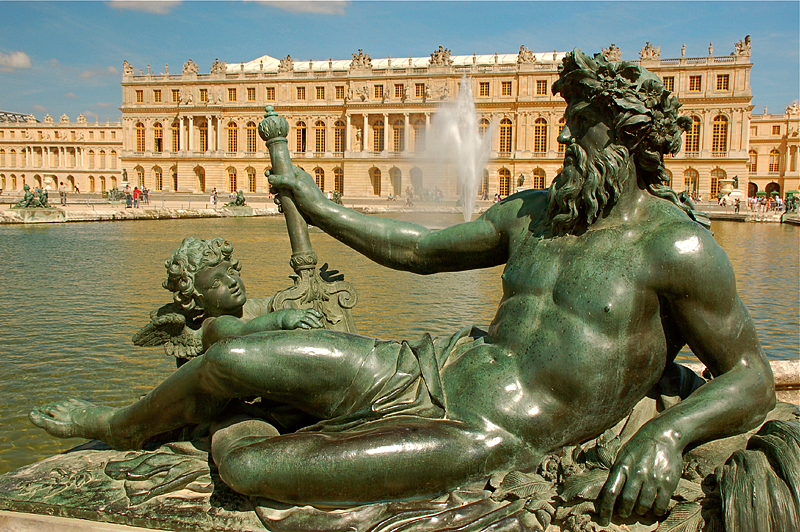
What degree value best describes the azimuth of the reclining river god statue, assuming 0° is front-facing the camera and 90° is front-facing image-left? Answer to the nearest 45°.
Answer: approximately 45°

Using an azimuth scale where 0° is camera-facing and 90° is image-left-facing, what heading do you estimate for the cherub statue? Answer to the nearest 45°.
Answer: approximately 315°

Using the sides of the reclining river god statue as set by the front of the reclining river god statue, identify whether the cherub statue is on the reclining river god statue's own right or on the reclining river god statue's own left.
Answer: on the reclining river god statue's own right

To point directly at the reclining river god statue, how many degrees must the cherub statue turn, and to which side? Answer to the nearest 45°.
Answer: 0° — it already faces it
